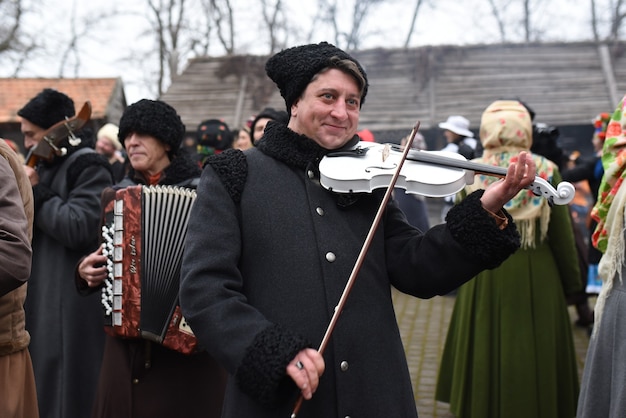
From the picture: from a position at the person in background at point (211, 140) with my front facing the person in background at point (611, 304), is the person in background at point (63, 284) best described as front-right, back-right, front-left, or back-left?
front-right

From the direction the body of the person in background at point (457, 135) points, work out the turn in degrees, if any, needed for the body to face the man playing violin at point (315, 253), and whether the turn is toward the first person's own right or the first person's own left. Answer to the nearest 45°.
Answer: approximately 45° to the first person's own left

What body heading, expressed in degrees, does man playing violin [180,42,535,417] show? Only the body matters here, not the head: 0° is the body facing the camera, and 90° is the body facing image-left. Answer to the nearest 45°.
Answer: approximately 315°

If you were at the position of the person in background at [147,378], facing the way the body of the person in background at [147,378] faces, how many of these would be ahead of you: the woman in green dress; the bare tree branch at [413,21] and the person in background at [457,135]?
0

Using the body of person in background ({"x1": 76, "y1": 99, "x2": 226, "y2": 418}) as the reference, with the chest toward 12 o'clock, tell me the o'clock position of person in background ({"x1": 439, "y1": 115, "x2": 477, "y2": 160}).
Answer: person in background ({"x1": 439, "y1": 115, "x2": 477, "y2": 160}) is roughly at 6 o'clock from person in background ({"x1": 76, "y1": 99, "x2": 226, "y2": 418}).

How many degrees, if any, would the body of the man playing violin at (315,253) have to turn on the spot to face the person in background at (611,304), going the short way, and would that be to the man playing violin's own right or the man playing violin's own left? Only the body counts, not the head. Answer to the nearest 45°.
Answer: approximately 90° to the man playing violin's own left

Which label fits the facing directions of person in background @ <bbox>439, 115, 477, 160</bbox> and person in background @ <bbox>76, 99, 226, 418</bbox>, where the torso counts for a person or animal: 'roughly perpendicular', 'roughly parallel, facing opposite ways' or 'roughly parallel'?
roughly parallel

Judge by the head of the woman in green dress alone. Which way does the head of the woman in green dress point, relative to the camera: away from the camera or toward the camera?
away from the camera
